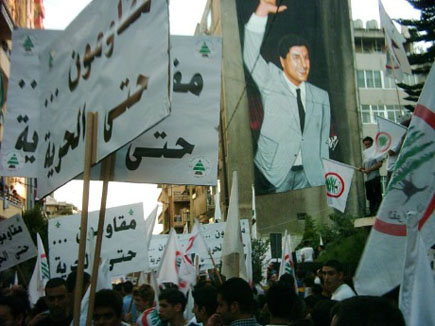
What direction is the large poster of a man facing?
toward the camera

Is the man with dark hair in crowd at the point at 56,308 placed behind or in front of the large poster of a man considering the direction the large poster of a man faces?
in front

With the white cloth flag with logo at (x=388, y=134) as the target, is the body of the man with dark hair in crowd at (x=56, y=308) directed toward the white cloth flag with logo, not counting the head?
no

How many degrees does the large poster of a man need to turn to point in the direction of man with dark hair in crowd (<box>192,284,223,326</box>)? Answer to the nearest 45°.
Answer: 0° — it already faces them

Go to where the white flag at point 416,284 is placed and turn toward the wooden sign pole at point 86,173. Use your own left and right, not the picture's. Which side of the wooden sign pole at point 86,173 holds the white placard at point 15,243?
right

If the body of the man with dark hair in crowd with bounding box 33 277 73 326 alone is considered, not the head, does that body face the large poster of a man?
no

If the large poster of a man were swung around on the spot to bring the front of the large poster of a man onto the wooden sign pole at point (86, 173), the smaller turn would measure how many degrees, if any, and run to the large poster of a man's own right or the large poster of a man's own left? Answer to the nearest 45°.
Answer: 0° — it already faces it

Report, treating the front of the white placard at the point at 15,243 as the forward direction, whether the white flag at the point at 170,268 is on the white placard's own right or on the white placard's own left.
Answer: on the white placard's own left

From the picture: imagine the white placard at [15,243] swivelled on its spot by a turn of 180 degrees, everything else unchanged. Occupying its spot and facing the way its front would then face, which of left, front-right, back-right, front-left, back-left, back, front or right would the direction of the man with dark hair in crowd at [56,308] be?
back

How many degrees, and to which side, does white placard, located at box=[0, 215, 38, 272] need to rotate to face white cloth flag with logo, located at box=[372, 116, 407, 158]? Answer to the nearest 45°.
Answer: approximately 90° to its left

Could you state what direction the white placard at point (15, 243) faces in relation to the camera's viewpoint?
facing the viewer

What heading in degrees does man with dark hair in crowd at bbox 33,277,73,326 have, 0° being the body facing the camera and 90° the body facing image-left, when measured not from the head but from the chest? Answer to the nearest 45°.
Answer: approximately 0°

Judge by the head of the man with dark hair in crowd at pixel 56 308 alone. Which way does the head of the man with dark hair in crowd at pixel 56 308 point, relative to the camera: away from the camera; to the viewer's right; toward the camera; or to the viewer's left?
toward the camera

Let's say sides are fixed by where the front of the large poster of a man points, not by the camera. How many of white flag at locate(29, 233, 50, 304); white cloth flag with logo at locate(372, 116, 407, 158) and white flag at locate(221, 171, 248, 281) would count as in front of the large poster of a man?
3

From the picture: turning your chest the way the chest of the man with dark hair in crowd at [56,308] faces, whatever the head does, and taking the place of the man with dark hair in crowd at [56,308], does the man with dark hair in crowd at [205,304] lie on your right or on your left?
on your left

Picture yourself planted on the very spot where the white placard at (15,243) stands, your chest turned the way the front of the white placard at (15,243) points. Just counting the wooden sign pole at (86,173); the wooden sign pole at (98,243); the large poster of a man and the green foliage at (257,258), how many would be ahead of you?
2

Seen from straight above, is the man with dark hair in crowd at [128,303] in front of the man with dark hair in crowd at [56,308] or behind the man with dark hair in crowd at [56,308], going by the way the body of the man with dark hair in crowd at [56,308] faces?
behind
